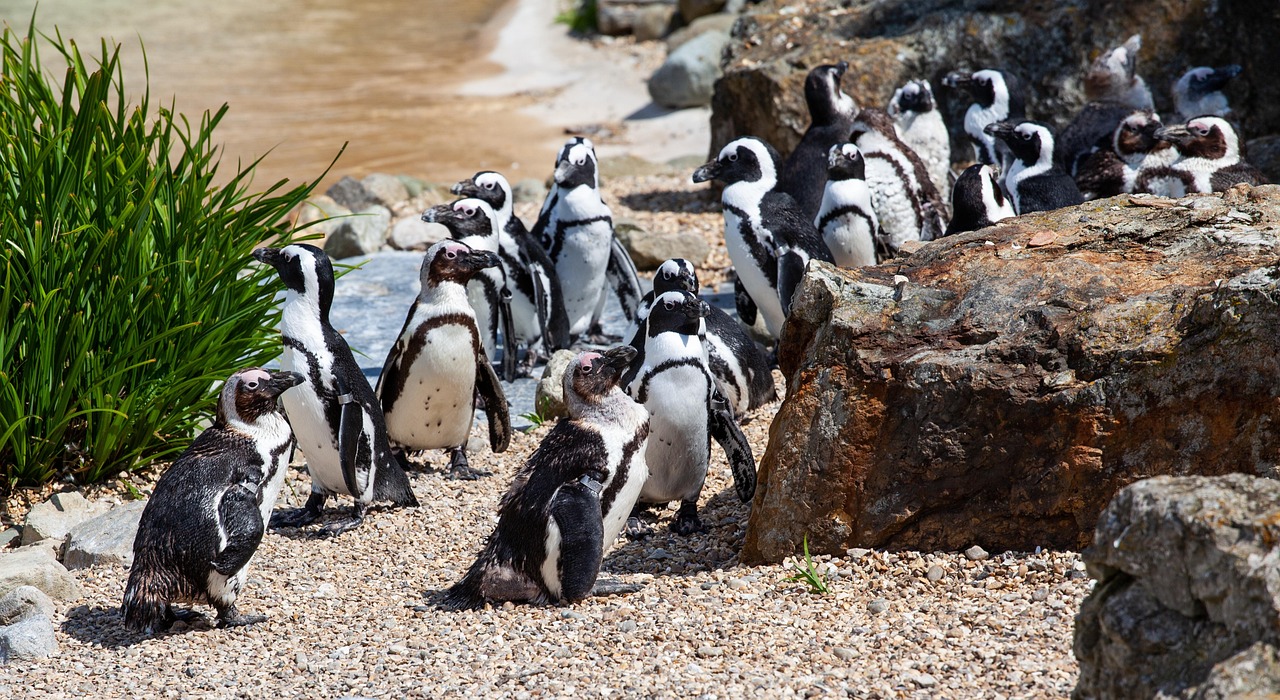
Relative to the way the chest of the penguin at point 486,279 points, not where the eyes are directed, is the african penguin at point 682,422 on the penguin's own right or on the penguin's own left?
on the penguin's own left

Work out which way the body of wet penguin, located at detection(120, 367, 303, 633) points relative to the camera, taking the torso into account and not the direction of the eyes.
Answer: to the viewer's right

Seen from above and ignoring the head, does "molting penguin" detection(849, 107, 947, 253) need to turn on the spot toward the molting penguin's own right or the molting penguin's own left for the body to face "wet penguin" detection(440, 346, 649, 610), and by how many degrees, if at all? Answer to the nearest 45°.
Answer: approximately 45° to the molting penguin's own left

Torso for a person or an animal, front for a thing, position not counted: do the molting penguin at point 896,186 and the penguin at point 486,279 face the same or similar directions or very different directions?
same or similar directions

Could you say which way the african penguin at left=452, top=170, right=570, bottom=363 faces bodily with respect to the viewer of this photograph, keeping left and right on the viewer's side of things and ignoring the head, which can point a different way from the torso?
facing to the left of the viewer

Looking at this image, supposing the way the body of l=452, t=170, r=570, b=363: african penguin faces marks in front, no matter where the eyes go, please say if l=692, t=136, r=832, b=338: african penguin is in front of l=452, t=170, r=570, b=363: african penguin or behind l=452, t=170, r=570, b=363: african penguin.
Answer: behind

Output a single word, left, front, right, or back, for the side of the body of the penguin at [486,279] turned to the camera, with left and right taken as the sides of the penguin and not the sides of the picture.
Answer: left

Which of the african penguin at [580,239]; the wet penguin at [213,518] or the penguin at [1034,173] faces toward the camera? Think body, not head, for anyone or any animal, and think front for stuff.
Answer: the african penguin

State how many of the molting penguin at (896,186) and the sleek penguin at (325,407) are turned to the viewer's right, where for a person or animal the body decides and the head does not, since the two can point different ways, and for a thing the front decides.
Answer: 0

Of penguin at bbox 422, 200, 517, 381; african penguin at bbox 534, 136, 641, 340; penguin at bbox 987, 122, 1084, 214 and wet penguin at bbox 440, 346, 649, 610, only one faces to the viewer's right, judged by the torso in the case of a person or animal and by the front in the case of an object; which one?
the wet penguin

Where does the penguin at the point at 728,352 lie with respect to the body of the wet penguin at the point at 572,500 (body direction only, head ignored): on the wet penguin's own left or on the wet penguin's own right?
on the wet penguin's own left

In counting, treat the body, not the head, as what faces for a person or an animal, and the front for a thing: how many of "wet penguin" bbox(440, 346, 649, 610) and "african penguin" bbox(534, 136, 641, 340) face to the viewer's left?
0

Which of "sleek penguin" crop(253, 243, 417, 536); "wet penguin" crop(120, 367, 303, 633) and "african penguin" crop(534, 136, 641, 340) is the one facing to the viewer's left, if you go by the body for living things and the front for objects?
the sleek penguin
